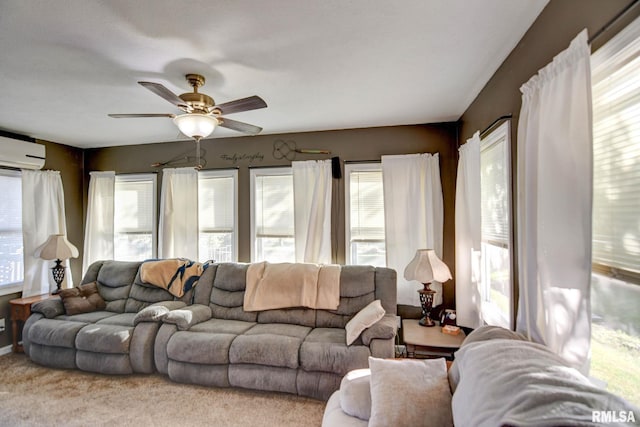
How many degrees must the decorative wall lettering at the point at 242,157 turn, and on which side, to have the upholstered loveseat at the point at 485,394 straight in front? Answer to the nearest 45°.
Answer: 0° — it already faces it

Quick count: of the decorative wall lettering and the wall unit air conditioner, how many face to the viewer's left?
0

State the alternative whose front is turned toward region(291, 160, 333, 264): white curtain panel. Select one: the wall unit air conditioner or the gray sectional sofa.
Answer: the wall unit air conditioner

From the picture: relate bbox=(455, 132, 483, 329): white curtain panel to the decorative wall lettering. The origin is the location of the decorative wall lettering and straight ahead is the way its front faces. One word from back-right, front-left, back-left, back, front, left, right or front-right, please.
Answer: front-left

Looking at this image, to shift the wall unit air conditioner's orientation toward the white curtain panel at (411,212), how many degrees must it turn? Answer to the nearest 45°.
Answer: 0° — it already faces it

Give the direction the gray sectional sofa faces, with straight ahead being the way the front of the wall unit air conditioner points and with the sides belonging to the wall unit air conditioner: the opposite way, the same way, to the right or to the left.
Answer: to the right

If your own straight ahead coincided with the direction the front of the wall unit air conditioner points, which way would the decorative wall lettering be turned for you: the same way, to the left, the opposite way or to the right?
to the right

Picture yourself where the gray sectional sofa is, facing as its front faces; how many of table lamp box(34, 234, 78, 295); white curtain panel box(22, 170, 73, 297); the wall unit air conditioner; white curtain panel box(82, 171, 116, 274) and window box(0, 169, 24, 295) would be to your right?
5

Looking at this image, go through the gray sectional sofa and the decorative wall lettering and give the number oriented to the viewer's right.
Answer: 0

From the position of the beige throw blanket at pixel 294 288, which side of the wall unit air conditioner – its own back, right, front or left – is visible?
front

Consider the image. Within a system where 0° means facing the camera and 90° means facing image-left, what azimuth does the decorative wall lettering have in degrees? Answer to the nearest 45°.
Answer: approximately 0°

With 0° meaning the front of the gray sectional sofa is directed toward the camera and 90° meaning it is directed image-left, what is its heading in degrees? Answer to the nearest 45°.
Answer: approximately 45°

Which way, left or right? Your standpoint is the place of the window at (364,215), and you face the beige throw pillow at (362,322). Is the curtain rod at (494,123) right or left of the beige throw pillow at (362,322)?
left
